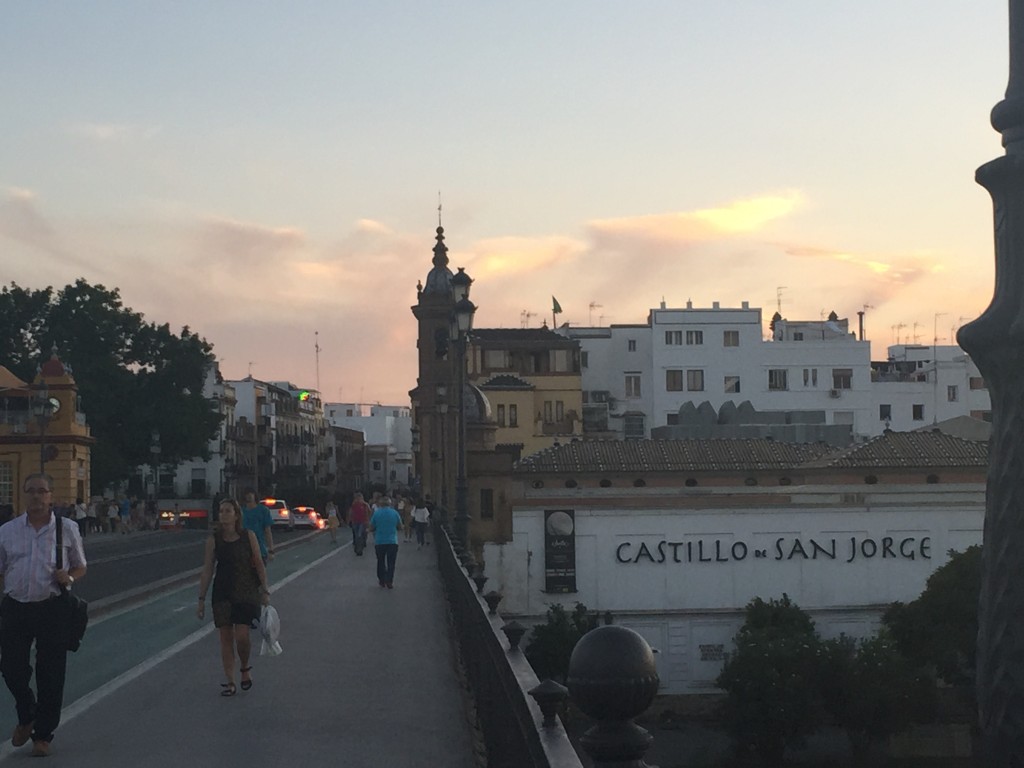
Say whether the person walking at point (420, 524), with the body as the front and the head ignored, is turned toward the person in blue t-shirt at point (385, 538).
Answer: no

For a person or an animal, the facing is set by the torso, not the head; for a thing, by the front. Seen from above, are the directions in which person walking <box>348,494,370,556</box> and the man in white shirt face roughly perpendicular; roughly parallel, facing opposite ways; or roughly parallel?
roughly parallel, facing opposite ways

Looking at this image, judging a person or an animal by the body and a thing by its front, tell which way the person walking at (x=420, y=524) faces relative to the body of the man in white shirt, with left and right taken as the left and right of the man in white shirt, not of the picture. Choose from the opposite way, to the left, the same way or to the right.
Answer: the opposite way

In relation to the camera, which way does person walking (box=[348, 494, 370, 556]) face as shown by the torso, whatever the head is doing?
away from the camera

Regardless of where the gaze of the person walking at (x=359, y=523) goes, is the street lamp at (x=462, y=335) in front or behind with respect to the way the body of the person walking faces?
behind

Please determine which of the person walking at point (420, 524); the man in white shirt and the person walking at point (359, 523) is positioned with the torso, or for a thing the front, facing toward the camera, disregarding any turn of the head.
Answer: the man in white shirt

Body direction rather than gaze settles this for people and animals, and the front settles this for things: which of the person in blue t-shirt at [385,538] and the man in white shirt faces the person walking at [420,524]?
the person in blue t-shirt

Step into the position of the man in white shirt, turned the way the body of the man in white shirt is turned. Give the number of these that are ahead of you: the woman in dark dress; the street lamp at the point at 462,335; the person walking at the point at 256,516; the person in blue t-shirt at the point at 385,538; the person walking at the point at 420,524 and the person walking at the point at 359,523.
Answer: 0

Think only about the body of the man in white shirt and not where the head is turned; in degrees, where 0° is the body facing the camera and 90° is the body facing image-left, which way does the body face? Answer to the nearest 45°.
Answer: approximately 0°

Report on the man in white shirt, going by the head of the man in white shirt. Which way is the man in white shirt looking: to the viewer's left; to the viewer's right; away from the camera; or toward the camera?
toward the camera

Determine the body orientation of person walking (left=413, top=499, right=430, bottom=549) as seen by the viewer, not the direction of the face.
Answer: away from the camera

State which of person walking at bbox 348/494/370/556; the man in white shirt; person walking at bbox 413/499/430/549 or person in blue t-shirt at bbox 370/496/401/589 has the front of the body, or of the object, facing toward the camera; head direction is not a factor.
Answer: the man in white shirt

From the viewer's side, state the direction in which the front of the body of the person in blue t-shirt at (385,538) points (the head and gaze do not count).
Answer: away from the camera

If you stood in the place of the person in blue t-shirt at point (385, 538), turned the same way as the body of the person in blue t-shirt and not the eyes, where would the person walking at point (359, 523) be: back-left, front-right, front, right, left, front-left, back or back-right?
front

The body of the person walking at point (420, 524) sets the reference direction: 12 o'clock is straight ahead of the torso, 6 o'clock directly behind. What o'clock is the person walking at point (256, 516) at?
the person walking at point (256, 516) is roughly at 6 o'clock from the person walking at point (420, 524).
